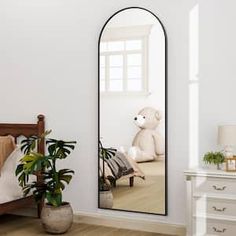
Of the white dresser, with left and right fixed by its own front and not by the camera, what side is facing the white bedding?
right

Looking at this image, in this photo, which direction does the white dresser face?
toward the camera

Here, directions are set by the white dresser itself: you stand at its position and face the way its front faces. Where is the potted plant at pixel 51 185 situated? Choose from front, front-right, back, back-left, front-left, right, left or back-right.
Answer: right
